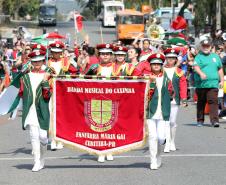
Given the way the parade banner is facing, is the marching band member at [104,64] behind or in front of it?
behind

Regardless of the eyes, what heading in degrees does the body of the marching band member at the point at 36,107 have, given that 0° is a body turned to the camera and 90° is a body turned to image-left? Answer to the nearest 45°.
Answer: approximately 0°

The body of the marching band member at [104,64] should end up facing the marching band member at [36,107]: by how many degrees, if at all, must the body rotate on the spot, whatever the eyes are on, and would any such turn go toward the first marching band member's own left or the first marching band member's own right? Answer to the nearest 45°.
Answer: approximately 45° to the first marching band member's own right

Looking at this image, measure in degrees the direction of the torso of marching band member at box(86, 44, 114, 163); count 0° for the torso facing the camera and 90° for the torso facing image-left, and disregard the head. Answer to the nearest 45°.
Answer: approximately 0°

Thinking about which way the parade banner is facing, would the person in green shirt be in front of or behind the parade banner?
behind
